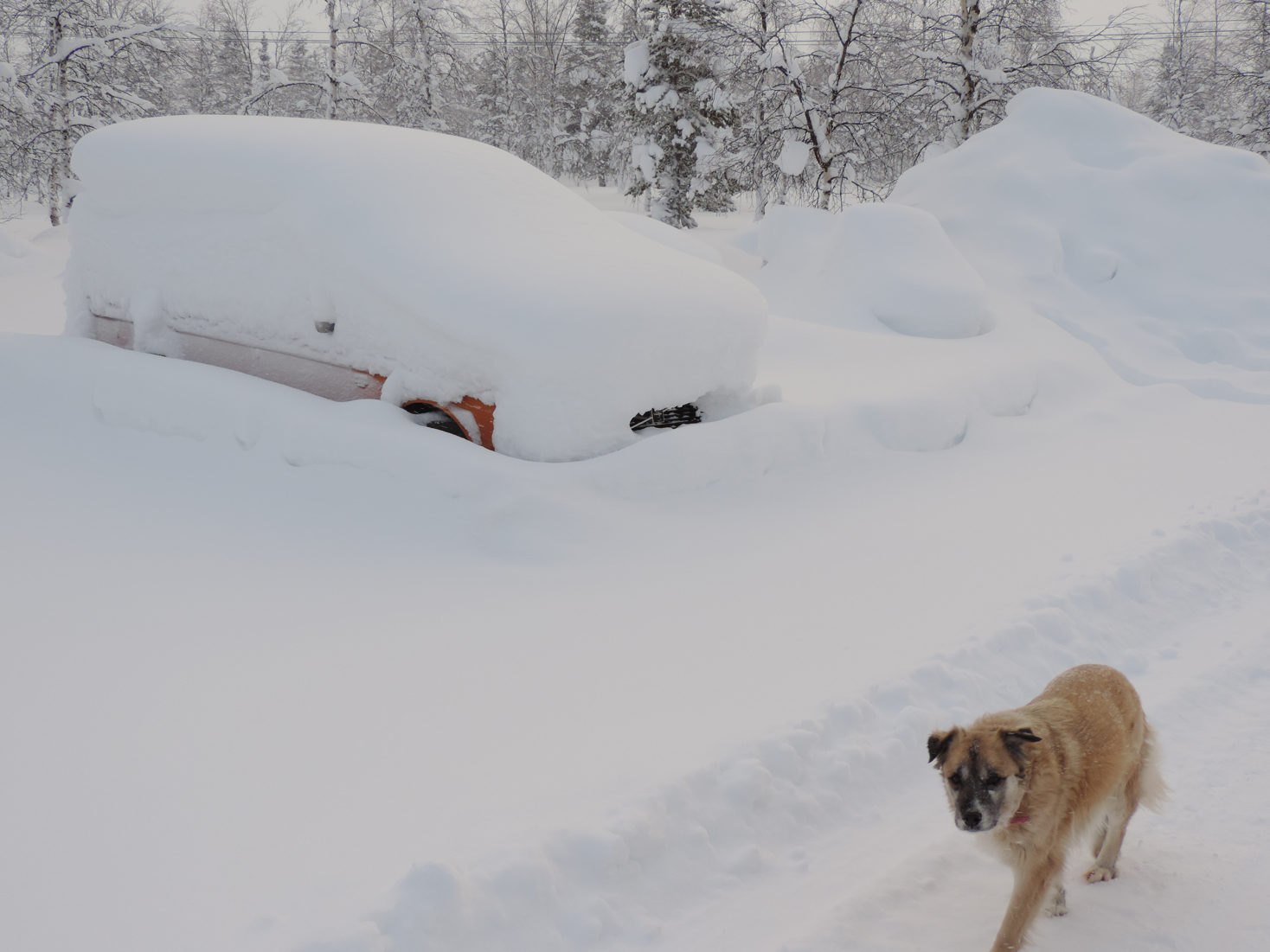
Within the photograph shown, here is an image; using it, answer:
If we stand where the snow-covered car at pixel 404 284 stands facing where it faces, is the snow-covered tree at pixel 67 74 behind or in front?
behind

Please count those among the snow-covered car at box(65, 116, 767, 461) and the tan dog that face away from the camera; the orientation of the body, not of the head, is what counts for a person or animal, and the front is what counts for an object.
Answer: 0

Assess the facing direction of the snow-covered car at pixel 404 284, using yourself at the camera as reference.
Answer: facing the viewer and to the right of the viewer

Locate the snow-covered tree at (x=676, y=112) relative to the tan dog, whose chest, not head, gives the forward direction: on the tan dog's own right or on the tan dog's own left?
on the tan dog's own right

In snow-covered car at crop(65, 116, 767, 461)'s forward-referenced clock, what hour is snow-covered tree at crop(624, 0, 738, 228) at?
The snow-covered tree is roughly at 8 o'clock from the snow-covered car.

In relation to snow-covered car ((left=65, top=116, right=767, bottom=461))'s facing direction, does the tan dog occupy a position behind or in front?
in front

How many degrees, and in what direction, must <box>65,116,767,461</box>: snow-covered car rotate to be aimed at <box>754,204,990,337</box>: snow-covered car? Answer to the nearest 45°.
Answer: approximately 90° to its left

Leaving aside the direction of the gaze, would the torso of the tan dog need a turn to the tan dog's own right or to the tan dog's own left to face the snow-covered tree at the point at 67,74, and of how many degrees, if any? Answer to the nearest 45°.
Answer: approximately 90° to the tan dog's own right

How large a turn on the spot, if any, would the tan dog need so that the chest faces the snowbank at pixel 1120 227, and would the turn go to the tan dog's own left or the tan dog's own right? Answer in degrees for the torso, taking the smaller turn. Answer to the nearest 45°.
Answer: approximately 135° to the tan dog's own right

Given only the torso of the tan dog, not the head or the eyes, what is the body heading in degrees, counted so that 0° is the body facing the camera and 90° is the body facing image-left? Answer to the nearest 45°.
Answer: approximately 45°

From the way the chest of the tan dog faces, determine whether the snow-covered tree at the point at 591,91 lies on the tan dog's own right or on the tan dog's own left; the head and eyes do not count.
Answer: on the tan dog's own right
